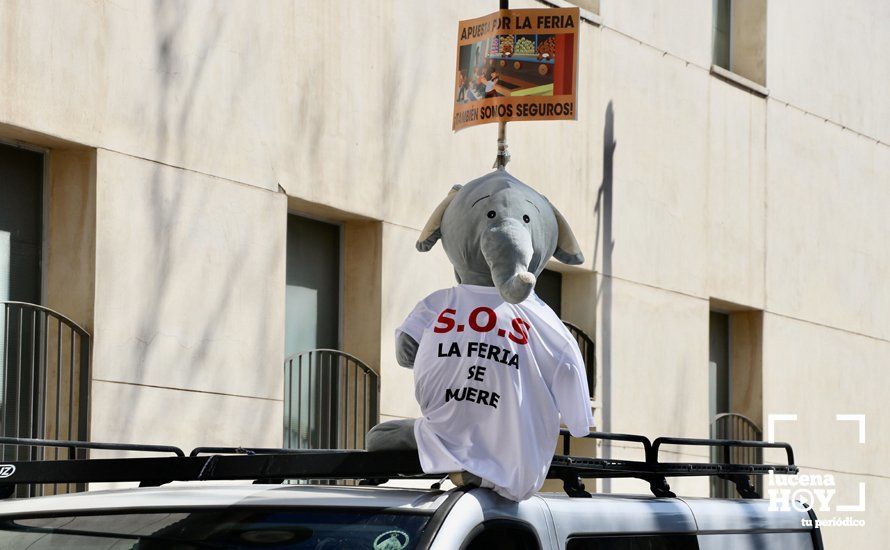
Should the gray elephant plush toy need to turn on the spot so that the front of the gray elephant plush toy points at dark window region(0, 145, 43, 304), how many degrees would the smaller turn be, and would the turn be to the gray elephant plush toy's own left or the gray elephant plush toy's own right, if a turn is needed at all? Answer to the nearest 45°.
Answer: approximately 135° to the gray elephant plush toy's own right

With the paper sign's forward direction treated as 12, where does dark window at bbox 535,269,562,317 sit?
The dark window is roughly at 6 o'clock from the paper sign.

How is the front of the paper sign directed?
toward the camera

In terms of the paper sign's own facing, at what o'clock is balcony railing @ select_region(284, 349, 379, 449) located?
The balcony railing is roughly at 5 o'clock from the paper sign.

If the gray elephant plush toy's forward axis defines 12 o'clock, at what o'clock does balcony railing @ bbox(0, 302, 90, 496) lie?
The balcony railing is roughly at 5 o'clock from the gray elephant plush toy.

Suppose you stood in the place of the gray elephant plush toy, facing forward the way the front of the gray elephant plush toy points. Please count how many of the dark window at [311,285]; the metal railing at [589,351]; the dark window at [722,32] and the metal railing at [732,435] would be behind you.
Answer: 4

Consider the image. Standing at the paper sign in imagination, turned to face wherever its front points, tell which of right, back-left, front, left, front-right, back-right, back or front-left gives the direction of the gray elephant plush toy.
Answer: front

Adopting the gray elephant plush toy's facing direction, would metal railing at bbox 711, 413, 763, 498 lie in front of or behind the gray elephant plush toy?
behind

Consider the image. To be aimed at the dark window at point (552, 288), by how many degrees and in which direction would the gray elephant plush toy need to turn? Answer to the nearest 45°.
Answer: approximately 180°

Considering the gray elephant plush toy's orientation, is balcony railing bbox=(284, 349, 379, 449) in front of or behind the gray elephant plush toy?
behind

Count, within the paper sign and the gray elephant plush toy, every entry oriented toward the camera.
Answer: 2

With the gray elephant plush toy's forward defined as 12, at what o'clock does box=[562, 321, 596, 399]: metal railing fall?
The metal railing is roughly at 6 o'clock from the gray elephant plush toy.

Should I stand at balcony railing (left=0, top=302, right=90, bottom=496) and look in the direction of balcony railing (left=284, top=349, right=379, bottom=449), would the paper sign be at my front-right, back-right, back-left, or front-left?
front-right

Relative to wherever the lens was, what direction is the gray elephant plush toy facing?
facing the viewer

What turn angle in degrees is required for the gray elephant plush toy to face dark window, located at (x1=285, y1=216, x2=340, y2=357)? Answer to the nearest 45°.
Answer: approximately 180°
